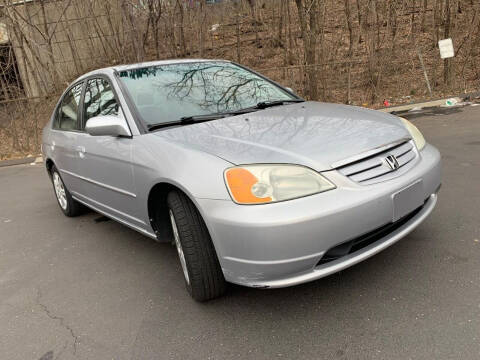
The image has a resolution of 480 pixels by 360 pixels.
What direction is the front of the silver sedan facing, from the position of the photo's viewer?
facing the viewer and to the right of the viewer
